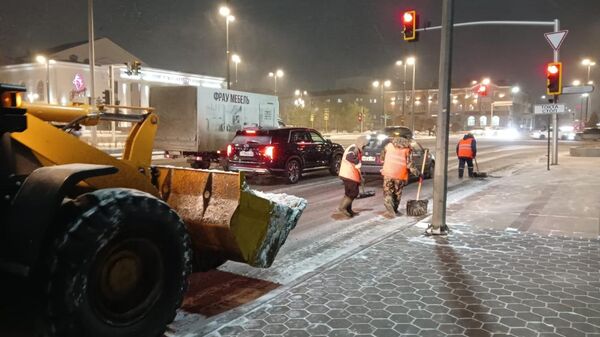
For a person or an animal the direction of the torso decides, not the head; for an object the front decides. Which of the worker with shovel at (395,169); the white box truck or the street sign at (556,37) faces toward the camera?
the street sign

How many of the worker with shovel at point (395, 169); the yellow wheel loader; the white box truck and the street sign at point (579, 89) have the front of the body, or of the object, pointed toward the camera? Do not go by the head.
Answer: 1

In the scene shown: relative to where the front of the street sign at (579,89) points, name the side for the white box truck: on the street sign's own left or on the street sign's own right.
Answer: on the street sign's own right

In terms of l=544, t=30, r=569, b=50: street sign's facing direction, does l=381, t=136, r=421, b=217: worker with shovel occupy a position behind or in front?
in front

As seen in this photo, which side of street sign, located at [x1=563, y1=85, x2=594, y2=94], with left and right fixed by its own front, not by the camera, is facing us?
front

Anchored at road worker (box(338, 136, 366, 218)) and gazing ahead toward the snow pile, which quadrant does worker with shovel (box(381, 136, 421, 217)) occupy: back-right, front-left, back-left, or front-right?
back-left

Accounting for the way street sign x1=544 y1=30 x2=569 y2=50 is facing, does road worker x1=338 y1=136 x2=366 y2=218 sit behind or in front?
in front

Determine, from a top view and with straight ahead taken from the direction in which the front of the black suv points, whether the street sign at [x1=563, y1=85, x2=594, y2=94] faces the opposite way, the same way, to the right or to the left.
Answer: the opposite way

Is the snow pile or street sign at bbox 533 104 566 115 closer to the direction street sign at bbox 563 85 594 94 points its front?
the snow pile

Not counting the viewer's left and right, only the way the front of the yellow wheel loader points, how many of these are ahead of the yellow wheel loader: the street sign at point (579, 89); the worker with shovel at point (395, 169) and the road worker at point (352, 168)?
3

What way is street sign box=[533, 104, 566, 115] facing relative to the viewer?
toward the camera

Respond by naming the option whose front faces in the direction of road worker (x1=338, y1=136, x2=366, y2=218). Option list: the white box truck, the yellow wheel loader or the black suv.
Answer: the yellow wheel loader

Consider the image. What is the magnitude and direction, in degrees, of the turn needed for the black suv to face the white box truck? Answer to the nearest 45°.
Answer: approximately 90° to its left
